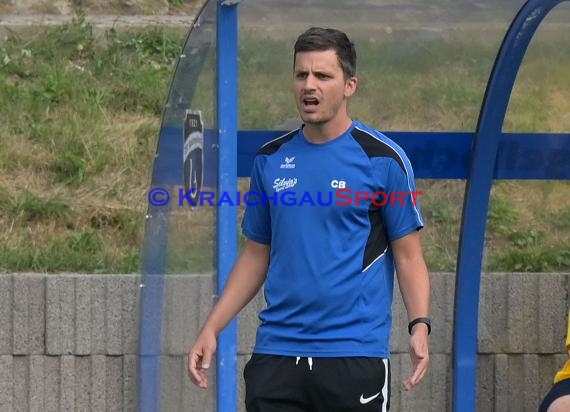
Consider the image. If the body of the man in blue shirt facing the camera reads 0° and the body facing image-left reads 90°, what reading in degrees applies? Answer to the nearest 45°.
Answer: approximately 45°
